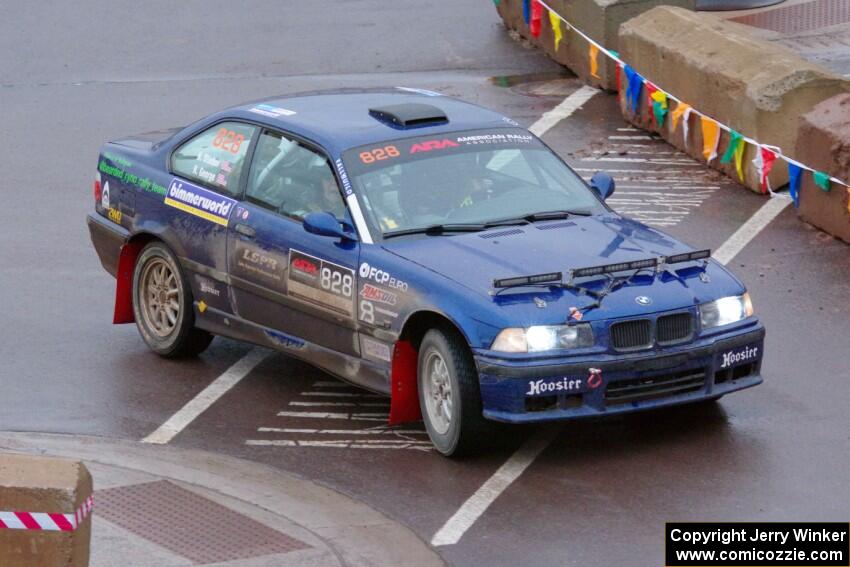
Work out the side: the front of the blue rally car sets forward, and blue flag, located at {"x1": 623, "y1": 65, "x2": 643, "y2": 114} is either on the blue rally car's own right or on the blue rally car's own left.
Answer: on the blue rally car's own left

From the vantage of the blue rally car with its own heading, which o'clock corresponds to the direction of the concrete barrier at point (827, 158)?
The concrete barrier is roughly at 9 o'clock from the blue rally car.

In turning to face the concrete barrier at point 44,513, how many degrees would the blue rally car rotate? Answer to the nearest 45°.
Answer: approximately 90° to its right

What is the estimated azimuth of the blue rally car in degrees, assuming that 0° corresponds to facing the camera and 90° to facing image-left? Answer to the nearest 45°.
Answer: approximately 315°

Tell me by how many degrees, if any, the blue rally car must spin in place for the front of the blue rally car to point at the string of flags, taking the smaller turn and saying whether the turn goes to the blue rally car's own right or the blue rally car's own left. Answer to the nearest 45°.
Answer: approximately 90° to the blue rally car's own left

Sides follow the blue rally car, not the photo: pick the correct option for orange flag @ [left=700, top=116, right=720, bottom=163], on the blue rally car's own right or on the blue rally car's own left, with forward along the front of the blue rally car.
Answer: on the blue rally car's own left

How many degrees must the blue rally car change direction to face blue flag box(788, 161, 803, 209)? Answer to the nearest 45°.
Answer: approximately 90° to its left

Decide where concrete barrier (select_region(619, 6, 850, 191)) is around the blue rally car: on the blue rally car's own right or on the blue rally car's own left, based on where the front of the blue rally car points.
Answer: on the blue rally car's own left

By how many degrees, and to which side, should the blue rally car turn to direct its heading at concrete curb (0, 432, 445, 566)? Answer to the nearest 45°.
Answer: approximately 90° to its right
